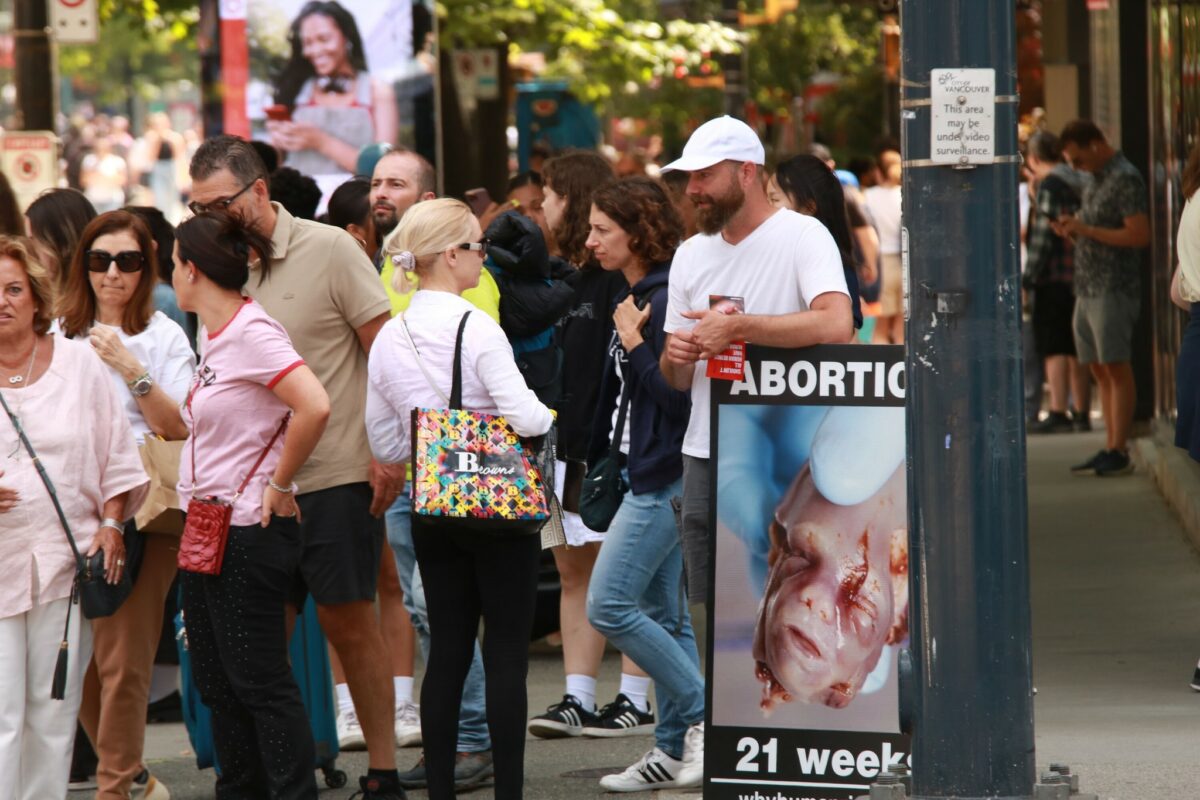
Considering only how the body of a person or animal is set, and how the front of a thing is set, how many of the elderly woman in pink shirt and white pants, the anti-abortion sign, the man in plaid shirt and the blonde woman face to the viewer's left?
1

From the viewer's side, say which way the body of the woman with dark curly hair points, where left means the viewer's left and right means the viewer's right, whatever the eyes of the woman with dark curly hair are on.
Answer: facing to the left of the viewer

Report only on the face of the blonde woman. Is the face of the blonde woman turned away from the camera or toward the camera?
away from the camera

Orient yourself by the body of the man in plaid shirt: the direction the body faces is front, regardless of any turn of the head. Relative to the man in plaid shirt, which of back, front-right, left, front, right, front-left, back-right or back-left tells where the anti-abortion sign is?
left

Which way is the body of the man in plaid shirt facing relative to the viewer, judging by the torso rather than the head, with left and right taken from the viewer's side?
facing to the left of the viewer

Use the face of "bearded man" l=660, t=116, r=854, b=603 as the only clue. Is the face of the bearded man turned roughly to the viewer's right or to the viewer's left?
to the viewer's left

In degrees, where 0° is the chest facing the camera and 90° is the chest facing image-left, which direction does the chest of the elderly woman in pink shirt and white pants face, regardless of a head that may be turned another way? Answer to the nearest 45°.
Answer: approximately 0°

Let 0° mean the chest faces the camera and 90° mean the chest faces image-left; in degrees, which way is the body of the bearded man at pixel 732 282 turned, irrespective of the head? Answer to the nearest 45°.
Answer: approximately 45°

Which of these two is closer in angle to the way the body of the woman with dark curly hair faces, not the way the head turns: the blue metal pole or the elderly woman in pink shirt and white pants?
the elderly woman in pink shirt and white pants

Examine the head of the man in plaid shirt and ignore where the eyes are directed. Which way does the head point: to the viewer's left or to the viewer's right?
to the viewer's left

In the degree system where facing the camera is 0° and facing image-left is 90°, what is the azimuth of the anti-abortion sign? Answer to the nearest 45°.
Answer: approximately 0°

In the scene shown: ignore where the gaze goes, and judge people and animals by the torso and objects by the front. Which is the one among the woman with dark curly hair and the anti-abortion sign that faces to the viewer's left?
the woman with dark curly hair

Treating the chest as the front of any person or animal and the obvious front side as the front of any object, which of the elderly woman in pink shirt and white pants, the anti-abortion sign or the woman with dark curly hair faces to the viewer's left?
the woman with dark curly hair

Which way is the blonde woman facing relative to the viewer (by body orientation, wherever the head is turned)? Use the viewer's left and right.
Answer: facing away from the viewer and to the right of the viewer

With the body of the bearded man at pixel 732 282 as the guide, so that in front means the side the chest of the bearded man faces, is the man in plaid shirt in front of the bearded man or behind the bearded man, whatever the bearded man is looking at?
behind

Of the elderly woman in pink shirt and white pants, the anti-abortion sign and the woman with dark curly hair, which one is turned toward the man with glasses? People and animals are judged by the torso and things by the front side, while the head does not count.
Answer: the woman with dark curly hair
